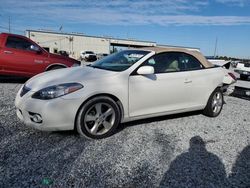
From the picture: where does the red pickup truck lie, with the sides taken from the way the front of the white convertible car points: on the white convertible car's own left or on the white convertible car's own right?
on the white convertible car's own right

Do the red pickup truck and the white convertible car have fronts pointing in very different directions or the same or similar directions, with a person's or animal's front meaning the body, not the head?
very different directions

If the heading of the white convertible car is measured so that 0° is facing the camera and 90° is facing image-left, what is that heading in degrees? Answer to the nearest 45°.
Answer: approximately 45°

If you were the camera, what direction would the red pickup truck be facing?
facing to the right of the viewer

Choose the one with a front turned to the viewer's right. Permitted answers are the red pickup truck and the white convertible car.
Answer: the red pickup truck

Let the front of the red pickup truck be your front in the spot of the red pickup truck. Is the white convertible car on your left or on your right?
on your right

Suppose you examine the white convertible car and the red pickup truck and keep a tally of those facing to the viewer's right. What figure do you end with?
1
